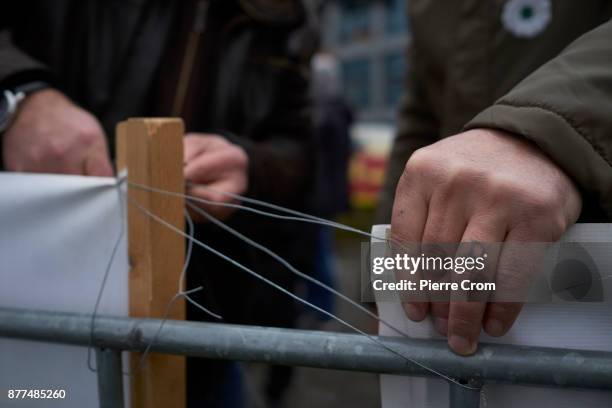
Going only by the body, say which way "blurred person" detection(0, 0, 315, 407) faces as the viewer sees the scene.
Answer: toward the camera

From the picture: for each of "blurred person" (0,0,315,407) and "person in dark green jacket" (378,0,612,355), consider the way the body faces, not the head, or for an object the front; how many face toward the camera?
2

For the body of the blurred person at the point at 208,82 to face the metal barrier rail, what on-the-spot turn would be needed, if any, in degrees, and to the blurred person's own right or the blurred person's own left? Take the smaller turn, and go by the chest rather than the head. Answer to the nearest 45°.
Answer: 0° — they already face it

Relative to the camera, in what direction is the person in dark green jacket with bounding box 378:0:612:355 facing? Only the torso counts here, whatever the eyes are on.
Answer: toward the camera

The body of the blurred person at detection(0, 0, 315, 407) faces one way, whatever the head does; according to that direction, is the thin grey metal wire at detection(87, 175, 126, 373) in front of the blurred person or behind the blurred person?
in front

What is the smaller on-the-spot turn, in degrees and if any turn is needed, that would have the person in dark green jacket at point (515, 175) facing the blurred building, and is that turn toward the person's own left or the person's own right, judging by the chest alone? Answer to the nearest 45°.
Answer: approximately 180°

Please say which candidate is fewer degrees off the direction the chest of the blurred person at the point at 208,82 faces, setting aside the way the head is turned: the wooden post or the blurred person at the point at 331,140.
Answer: the wooden post
